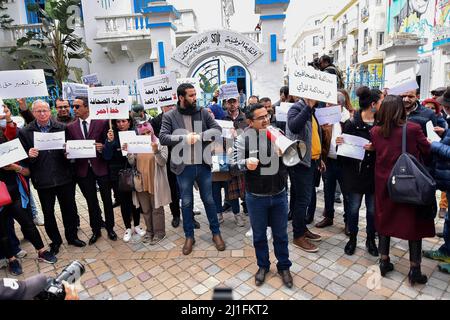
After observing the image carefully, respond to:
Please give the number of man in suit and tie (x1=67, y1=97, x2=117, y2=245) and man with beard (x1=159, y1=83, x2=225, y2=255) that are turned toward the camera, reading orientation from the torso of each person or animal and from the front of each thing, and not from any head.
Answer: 2

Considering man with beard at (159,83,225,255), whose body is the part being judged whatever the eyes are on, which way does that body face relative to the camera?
toward the camera

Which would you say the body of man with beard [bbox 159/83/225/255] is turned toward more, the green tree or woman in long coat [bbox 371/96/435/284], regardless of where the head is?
the woman in long coat

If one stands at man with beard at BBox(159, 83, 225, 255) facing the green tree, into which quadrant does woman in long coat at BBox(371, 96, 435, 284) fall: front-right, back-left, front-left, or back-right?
back-right

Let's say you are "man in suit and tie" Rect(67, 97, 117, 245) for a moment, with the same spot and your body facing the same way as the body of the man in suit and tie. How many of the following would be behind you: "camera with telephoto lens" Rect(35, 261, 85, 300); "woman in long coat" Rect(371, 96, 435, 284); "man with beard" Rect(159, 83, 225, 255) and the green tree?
1

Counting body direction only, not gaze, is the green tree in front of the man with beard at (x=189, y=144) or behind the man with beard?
behind

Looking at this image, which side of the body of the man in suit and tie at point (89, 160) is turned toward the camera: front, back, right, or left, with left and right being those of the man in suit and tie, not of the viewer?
front

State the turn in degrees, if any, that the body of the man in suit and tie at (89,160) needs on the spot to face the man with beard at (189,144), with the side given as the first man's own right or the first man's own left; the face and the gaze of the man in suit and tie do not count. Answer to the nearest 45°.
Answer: approximately 45° to the first man's own left

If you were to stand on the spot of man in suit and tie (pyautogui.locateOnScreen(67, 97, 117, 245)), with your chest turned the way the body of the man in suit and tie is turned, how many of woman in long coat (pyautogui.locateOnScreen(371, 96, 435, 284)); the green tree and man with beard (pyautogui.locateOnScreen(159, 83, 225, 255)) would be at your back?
1

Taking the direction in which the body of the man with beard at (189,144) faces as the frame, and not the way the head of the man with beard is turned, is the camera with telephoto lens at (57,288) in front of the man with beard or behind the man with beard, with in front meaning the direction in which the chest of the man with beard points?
in front

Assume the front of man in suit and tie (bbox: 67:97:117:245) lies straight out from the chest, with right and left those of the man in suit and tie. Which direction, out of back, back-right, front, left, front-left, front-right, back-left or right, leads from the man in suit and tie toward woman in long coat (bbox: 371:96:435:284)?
front-left

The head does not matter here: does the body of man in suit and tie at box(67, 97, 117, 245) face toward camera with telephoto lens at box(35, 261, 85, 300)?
yes
